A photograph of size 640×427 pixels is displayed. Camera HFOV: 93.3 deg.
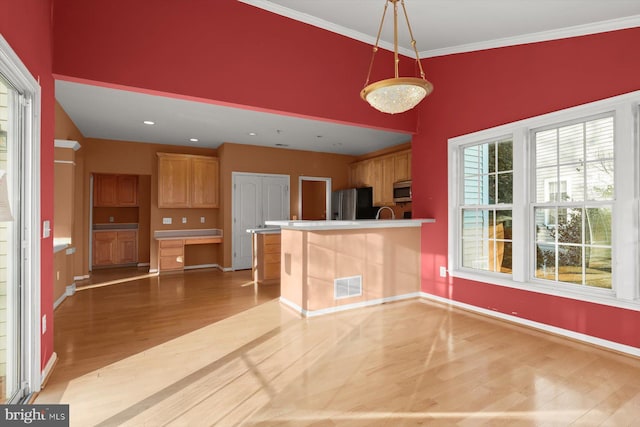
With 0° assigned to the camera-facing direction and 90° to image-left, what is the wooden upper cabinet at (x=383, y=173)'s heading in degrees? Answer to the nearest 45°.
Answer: approximately 45°

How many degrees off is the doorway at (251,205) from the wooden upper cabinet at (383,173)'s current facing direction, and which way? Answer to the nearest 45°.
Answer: approximately 45° to its right

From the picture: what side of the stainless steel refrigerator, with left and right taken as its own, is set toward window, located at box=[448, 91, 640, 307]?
left

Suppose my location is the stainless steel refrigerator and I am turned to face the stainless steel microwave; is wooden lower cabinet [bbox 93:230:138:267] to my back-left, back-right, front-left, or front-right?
back-right

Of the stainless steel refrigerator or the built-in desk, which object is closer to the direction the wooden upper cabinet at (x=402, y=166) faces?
the built-in desk

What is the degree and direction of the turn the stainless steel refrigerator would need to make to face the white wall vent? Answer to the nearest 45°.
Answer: approximately 45° to its left

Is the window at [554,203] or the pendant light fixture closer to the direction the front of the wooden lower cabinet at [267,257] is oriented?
the pendant light fixture

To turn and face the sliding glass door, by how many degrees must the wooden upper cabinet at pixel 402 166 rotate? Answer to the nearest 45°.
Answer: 0° — it already faces it
